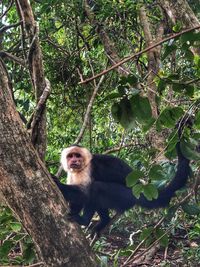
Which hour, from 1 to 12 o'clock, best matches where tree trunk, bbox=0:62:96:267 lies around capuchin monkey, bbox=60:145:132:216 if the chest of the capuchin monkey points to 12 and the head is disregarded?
The tree trunk is roughly at 11 o'clock from the capuchin monkey.

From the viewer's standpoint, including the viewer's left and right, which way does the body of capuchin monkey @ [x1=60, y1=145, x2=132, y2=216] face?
facing the viewer and to the left of the viewer

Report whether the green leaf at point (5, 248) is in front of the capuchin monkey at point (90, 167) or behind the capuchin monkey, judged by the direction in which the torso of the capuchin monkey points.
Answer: in front

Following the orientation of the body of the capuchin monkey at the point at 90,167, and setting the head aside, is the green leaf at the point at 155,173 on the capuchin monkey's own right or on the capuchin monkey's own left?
on the capuchin monkey's own left

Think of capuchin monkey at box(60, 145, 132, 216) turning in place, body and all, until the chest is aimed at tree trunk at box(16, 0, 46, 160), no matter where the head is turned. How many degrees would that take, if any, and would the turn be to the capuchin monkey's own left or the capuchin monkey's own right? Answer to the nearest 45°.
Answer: approximately 45° to the capuchin monkey's own right
